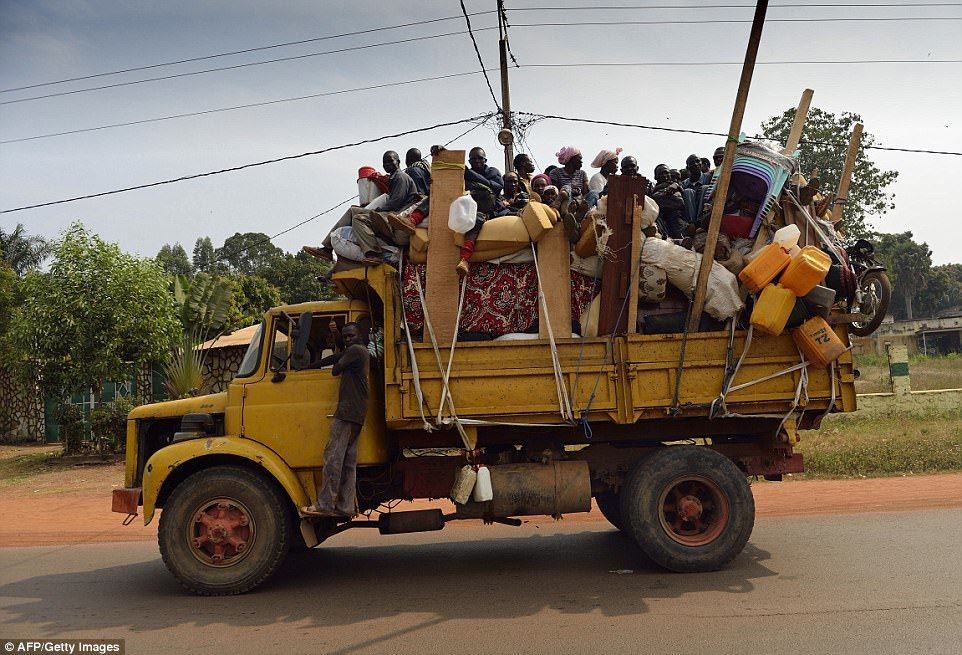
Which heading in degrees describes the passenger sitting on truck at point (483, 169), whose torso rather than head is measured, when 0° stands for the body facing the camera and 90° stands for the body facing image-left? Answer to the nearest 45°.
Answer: approximately 0°

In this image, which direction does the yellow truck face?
to the viewer's left

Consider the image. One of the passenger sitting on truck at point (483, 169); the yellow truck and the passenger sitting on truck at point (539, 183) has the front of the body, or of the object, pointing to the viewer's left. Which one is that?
the yellow truck

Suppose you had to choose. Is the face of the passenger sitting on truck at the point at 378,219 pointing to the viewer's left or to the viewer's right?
to the viewer's left

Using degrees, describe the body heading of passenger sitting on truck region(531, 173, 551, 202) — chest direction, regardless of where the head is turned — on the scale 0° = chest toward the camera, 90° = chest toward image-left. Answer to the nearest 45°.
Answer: approximately 0°

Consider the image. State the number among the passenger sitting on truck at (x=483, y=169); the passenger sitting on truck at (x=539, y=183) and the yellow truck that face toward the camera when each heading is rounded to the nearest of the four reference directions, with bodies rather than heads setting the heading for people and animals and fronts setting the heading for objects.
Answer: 2
